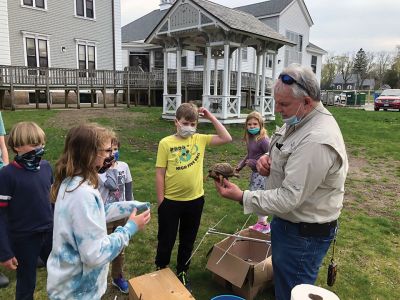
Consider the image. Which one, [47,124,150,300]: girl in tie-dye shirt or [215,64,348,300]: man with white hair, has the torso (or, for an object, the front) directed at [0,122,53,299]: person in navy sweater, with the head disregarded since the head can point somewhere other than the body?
the man with white hair

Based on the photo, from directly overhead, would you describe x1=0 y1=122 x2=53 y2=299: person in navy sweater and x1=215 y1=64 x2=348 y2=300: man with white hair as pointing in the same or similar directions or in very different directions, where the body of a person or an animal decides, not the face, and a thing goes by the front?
very different directions

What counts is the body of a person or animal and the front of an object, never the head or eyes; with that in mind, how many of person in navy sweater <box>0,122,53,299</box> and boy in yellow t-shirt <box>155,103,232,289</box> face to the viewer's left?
0

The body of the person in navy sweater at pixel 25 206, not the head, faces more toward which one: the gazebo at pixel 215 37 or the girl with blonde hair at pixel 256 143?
the girl with blonde hair

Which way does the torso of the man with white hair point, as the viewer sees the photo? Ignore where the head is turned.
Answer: to the viewer's left

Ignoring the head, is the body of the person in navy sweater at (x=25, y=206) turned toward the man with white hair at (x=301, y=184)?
yes

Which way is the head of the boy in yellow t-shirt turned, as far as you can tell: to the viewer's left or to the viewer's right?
to the viewer's right

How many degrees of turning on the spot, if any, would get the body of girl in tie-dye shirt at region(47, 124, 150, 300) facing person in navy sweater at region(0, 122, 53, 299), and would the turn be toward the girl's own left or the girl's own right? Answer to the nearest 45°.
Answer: approximately 135° to the girl's own left

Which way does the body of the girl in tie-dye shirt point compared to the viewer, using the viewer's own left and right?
facing to the right of the viewer

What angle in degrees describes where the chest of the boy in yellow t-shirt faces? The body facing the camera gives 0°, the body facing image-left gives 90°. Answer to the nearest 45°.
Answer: approximately 0°

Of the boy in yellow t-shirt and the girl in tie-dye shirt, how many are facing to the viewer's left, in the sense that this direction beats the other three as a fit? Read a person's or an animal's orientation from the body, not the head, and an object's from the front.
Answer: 0

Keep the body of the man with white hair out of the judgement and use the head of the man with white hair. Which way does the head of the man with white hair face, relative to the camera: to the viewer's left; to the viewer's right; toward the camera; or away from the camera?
to the viewer's left
